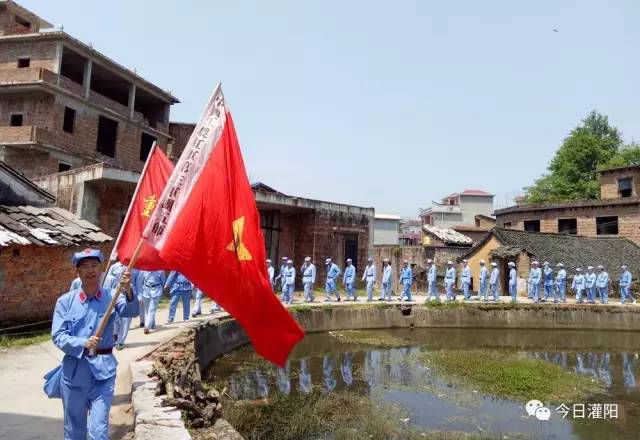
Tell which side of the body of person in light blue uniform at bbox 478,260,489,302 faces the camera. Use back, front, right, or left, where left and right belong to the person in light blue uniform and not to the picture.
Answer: left

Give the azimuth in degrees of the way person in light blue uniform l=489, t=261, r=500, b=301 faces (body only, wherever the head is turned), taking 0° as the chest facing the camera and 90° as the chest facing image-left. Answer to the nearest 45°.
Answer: approximately 90°

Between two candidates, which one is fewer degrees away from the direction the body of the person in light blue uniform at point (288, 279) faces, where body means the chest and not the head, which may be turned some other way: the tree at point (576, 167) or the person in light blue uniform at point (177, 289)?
the person in light blue uniform

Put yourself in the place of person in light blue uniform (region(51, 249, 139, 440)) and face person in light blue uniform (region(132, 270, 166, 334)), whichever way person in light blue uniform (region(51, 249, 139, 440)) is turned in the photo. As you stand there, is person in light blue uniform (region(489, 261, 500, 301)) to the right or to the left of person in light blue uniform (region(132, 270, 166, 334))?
right

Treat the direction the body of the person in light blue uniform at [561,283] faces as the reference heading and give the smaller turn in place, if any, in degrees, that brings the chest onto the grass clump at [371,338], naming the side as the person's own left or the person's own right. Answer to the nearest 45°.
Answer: approximately 45° to the person's own left

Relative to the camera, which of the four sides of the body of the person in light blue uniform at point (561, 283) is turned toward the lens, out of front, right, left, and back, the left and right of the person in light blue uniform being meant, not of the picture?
left

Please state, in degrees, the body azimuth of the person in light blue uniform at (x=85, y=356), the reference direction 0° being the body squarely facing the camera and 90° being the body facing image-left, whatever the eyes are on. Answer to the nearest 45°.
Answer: approximately 0°
